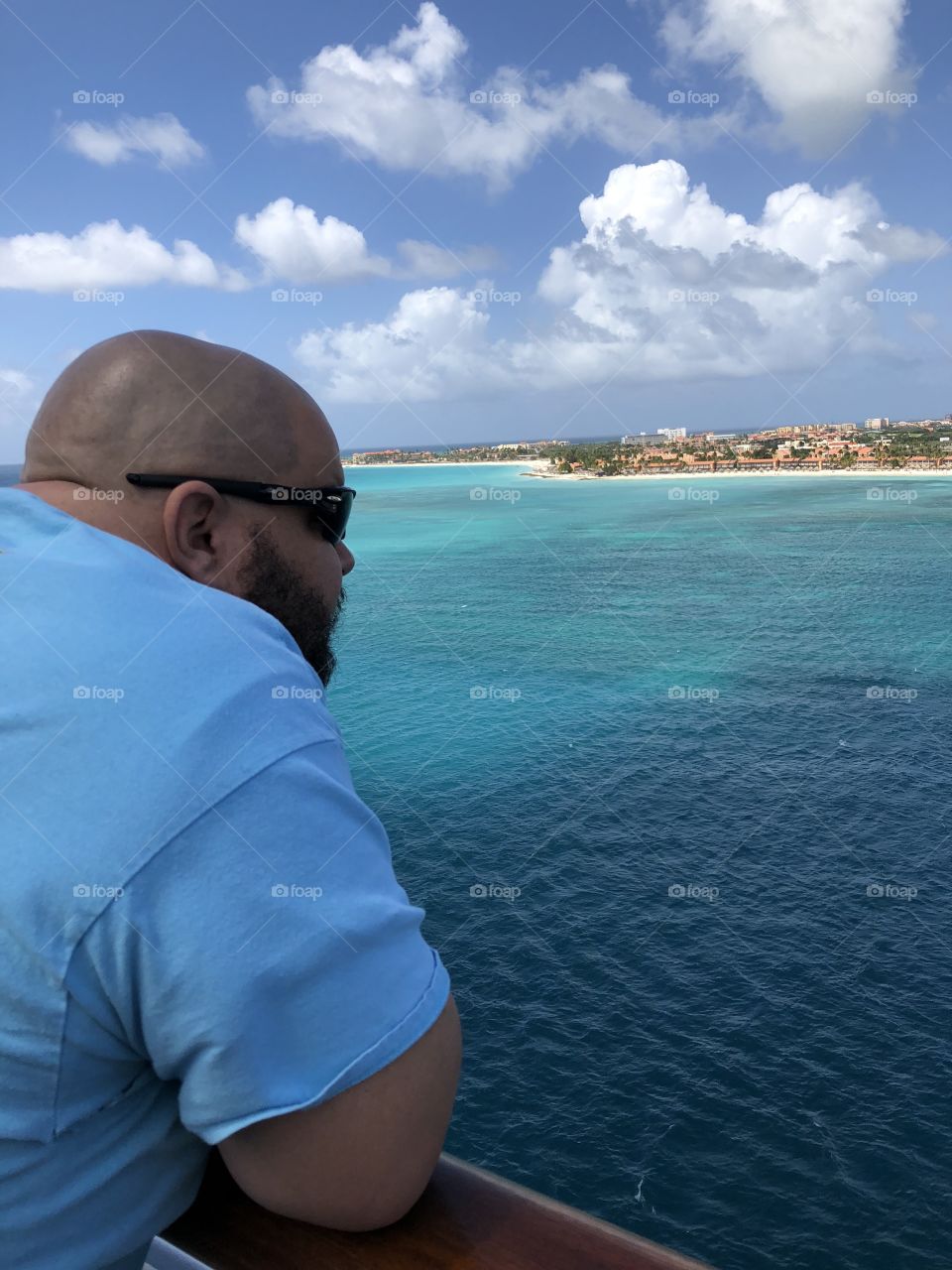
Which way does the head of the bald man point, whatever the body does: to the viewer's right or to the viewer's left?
to the viewer's right

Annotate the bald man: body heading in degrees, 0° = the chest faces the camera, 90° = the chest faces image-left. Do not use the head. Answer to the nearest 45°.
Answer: approximately 225°
